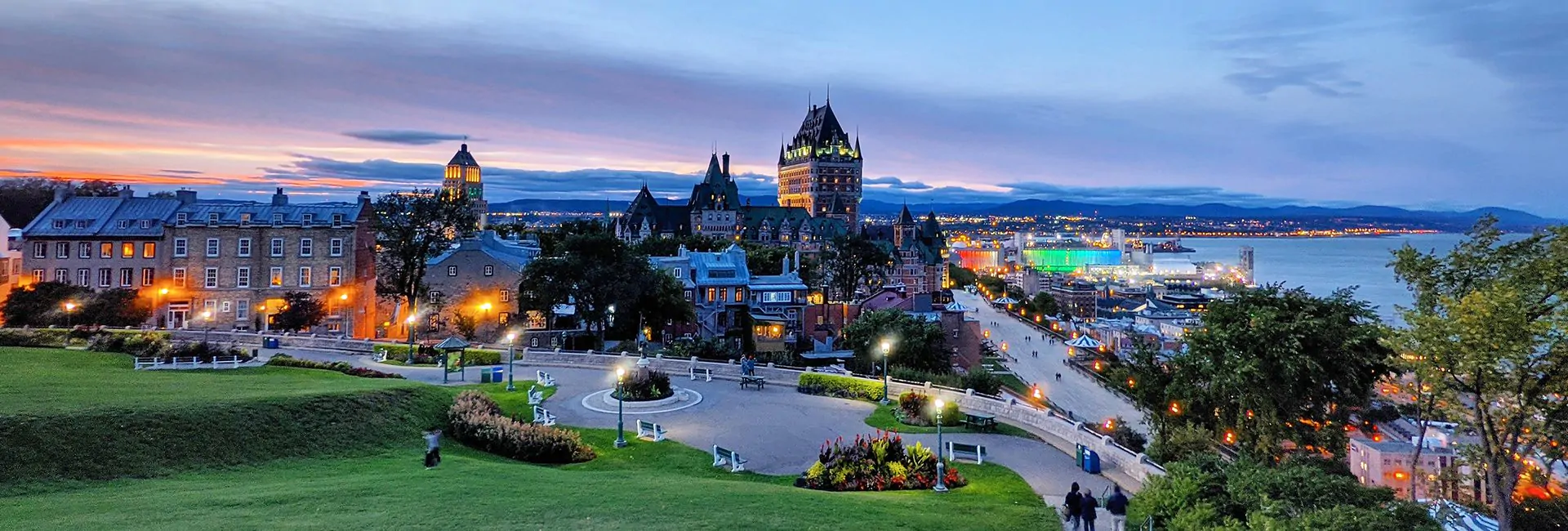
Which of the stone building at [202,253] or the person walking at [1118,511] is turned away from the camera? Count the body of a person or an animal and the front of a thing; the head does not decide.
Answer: the person walking

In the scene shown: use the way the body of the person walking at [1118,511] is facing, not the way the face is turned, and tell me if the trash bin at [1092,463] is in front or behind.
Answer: in front

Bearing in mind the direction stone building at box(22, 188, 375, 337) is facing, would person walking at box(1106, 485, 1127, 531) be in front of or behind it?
in front

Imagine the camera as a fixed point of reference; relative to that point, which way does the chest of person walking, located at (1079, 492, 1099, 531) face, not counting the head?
away from the camera

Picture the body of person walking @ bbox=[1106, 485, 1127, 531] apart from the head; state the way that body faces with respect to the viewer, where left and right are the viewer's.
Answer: facing away from the viewer
